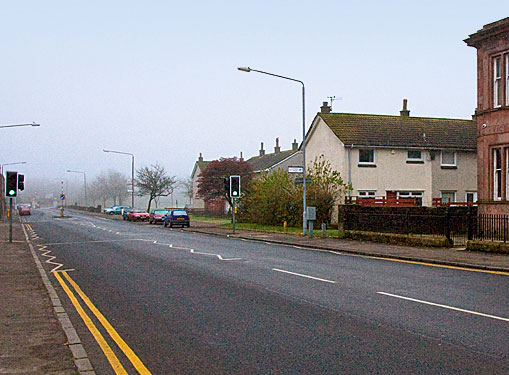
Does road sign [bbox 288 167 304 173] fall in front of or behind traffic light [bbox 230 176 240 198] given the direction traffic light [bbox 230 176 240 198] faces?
in front

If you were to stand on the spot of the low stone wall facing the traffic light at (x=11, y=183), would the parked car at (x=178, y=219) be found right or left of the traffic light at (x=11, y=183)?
right

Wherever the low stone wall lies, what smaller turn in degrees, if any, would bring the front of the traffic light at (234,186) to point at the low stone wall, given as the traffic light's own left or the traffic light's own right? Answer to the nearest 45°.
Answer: approximately 45° to the traffic light's own left

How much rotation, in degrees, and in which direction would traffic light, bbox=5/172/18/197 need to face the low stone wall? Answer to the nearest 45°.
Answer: approximately 45° to its left

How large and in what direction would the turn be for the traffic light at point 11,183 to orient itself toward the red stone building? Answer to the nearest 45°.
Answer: approximately 45° to its left

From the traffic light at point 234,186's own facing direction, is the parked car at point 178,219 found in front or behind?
behind

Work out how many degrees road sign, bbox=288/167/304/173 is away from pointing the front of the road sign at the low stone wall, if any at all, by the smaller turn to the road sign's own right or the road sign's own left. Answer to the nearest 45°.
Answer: approximately 45° to the road sign's own left

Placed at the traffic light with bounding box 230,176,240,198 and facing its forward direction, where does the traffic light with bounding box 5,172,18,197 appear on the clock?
the traffic light with bounding box 5,172,18,197 is roughly at 2 o'clock from the traffic light with bounding box 230,176,240,198.

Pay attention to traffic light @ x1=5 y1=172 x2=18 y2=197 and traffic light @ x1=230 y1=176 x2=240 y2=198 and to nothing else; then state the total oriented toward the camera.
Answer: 2

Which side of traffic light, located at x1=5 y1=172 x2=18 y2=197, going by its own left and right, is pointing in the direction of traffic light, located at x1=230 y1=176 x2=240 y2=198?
left

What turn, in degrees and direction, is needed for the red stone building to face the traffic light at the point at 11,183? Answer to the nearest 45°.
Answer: approximately 45° to its right
